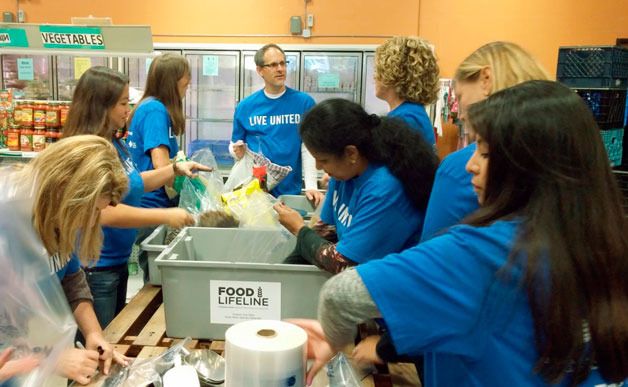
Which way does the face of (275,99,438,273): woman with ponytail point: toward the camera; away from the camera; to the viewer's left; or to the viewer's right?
to the viewer's left

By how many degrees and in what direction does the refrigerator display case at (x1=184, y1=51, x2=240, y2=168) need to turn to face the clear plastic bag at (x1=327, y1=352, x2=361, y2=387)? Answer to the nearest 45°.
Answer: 0° — it already faces it

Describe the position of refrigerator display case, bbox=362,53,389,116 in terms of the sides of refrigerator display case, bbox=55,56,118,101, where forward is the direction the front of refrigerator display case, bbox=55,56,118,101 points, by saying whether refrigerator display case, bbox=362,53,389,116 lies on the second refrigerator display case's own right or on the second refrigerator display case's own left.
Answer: on the second refrigerator display case's own left

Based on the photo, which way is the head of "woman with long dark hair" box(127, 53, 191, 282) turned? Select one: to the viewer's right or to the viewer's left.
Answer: to the viewer's right

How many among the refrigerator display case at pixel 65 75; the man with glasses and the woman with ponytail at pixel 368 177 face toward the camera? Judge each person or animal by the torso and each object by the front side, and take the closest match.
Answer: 2

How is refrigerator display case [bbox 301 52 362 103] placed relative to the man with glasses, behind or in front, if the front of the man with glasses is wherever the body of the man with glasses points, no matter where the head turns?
behind

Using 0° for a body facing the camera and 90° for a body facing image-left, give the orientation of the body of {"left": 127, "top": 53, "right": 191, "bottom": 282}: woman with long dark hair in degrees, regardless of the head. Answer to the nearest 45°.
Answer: approximately 270°

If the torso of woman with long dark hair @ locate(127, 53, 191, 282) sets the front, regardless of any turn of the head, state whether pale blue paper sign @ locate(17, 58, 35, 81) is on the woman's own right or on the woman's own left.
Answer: on the woman's own left

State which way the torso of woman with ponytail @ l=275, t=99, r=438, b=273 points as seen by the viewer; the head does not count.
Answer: to the viewer's left
